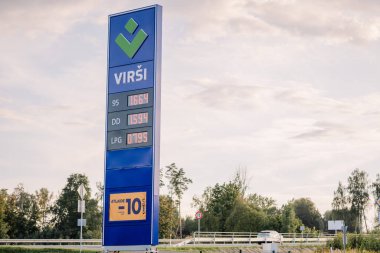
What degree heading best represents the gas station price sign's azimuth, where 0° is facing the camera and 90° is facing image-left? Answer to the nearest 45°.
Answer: approximately 45°
